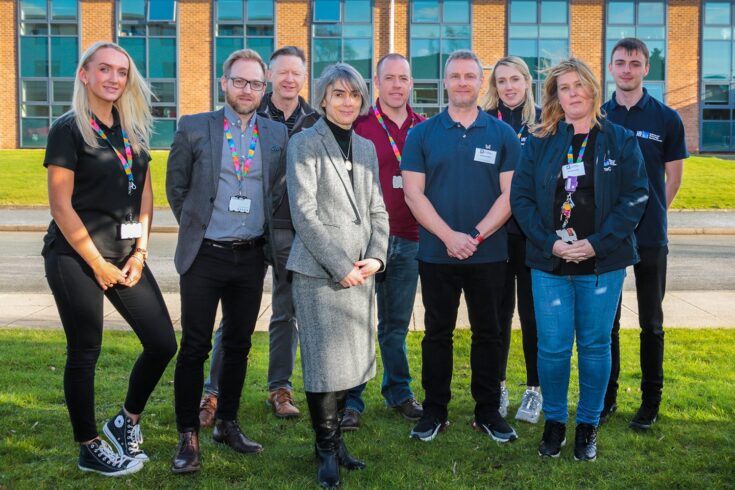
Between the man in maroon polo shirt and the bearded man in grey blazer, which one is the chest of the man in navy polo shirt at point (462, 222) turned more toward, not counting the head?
the bearded man in grey blazer

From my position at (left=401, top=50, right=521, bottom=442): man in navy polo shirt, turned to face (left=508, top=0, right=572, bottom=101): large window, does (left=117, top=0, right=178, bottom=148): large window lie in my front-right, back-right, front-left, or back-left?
front-left

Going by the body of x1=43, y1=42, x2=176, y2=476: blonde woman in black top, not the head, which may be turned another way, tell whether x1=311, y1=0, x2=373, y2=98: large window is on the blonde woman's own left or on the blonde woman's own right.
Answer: on the blonde woman's own left

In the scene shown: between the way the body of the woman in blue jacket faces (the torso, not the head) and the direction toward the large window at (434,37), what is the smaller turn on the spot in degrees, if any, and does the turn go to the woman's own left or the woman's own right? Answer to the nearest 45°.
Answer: approximately 180°

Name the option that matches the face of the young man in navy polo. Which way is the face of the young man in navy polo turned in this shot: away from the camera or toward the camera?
toward the camera

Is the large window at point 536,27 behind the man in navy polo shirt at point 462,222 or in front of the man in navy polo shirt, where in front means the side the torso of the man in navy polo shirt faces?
behind

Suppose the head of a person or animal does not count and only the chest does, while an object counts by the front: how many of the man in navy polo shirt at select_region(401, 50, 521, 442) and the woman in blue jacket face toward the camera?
2

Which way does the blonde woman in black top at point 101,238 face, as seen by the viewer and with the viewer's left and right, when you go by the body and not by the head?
facing the viewer and to the right of the viewer

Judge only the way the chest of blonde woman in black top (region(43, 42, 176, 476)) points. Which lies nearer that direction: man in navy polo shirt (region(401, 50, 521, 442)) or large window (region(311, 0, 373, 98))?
the man in navy polo shirt

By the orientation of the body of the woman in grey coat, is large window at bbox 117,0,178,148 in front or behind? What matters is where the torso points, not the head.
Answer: behind

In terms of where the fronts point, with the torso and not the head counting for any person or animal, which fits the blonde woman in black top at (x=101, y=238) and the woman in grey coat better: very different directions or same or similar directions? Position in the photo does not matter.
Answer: same or similar directions

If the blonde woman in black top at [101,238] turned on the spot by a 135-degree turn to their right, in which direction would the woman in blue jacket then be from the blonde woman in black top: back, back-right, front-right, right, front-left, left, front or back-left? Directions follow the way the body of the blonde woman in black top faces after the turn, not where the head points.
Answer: back

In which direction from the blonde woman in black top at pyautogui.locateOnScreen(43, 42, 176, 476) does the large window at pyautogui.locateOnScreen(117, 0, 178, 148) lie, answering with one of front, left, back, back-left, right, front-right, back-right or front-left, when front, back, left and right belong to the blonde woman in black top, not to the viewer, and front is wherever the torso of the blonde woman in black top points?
back-left

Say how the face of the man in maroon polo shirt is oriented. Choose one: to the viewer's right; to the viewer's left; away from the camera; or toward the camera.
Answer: toward the camera

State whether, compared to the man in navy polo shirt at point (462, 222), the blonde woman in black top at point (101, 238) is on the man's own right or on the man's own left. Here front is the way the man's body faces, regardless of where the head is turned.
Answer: on the man's own right

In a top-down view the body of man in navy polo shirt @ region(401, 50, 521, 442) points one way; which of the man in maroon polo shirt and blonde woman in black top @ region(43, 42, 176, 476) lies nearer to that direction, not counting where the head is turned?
the blonde woman in black top

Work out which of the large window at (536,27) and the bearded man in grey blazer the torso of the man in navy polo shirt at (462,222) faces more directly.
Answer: the bearded man in grey blazer

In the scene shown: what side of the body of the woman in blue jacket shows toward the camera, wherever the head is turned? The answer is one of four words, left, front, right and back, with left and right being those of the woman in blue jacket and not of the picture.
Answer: front

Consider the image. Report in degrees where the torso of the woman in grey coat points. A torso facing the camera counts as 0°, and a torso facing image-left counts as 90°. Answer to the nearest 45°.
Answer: approximately 315°
